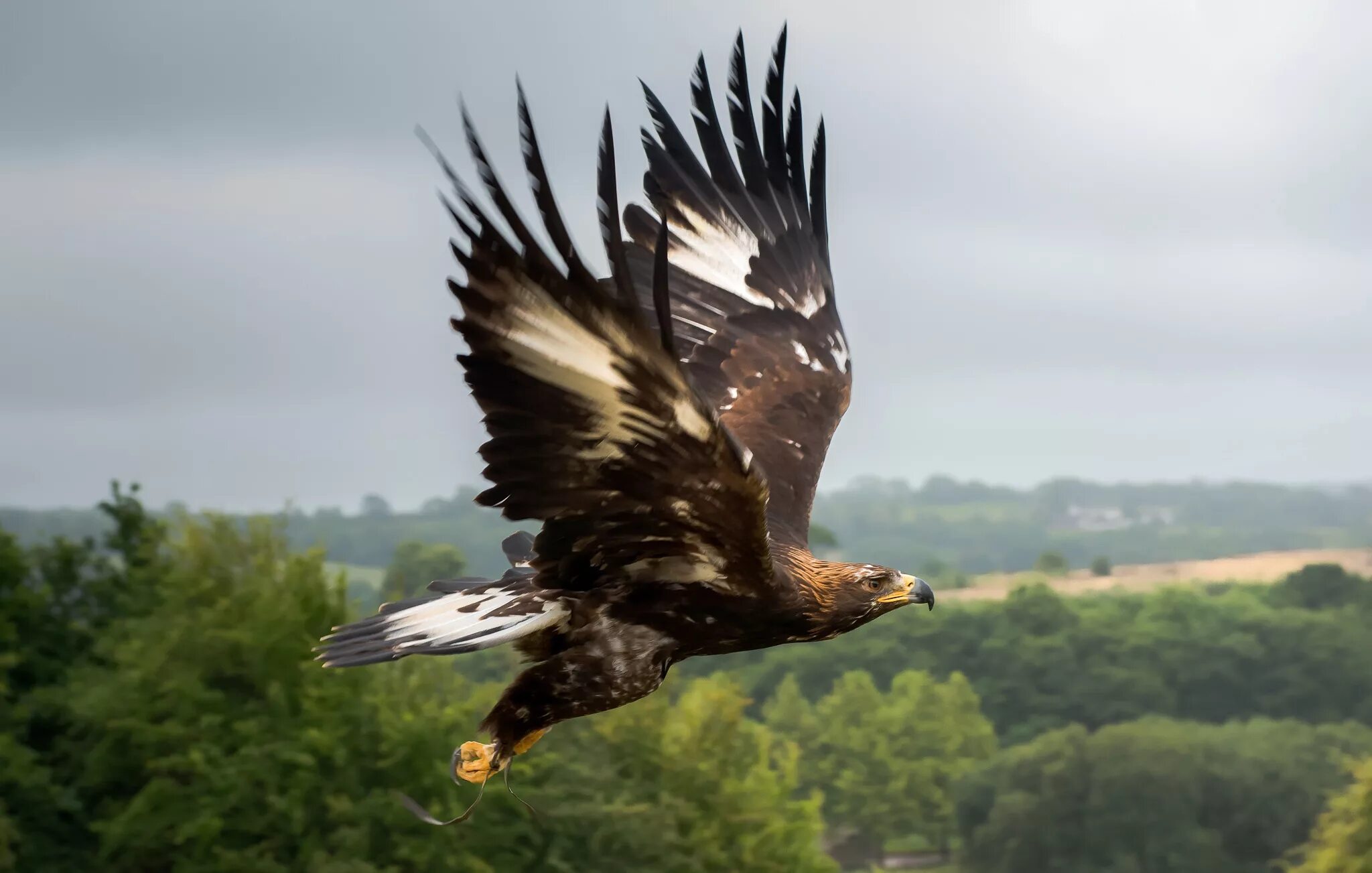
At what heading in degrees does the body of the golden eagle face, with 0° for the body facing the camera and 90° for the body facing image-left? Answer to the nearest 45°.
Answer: approximately 270°

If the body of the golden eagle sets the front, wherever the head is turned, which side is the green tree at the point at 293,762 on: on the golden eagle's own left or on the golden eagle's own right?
on the golden eagle's own left
